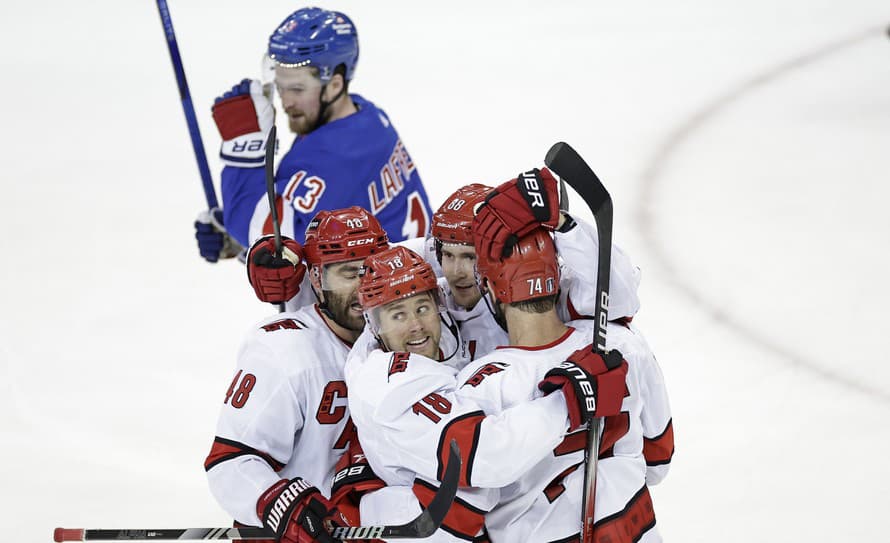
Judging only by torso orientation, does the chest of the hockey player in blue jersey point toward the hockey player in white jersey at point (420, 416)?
no

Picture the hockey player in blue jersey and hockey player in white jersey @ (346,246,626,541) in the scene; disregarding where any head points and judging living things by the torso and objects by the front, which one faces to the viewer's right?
the hockey player in white jersey

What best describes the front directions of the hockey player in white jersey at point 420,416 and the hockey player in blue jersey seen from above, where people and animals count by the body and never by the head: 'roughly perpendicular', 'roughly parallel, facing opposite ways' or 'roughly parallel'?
roughly parallel, facing opposite ways

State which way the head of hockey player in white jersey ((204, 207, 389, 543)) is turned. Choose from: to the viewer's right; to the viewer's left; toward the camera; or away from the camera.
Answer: to the viewer's right

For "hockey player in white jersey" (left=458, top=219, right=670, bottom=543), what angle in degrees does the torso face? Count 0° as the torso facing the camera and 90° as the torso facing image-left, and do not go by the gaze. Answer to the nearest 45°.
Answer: approximately 135°

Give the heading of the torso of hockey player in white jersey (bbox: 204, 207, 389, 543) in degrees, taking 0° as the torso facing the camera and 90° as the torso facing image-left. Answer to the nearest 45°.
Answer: approximately 315°

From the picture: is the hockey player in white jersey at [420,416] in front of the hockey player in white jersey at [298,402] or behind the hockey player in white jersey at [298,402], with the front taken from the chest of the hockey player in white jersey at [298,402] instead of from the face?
in front

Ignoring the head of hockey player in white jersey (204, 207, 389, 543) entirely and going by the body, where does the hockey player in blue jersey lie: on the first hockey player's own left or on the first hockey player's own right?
on the first hockey player's own left
